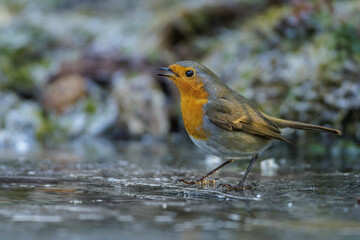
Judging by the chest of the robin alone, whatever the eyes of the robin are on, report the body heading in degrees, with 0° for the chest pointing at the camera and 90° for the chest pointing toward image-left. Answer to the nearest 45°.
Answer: approximately 90°
